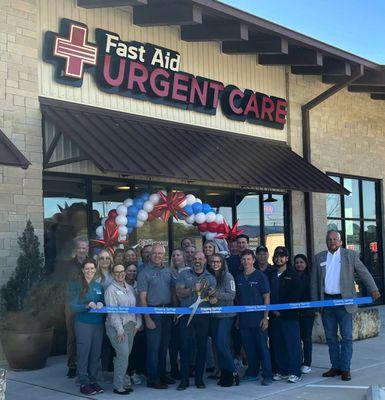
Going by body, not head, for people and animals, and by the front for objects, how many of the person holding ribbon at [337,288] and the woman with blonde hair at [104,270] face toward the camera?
2

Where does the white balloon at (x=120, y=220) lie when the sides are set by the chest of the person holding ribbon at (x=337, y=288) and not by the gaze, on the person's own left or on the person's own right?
on the person's own right

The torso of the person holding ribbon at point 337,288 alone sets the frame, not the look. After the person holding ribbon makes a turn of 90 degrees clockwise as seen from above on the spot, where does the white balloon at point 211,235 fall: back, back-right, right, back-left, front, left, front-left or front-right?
front-right

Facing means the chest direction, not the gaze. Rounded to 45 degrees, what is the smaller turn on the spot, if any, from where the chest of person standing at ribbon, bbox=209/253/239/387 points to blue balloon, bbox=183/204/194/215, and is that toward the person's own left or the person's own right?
approximately 135° to the person's own right

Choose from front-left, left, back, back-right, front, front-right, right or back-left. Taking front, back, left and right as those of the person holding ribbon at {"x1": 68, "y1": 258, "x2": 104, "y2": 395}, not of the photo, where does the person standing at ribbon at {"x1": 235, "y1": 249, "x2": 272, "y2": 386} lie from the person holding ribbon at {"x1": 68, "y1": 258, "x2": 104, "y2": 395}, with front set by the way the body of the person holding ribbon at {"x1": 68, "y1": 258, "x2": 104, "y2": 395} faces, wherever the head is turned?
front-left

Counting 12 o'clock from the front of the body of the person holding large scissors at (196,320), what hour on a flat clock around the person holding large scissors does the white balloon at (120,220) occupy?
The white balloon is roughly at 5 o'clock from the person holding large scissors.

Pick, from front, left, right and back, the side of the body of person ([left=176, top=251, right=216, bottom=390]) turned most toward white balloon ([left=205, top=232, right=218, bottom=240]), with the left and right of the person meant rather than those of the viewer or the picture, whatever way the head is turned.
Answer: back

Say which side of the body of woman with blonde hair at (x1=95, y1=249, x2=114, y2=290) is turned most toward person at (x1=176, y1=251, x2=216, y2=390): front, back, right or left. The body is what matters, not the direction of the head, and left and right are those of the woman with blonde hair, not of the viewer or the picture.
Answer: left

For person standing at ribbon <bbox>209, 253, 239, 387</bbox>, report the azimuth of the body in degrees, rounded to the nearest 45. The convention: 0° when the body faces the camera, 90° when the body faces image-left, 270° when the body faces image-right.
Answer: approximately 45°
